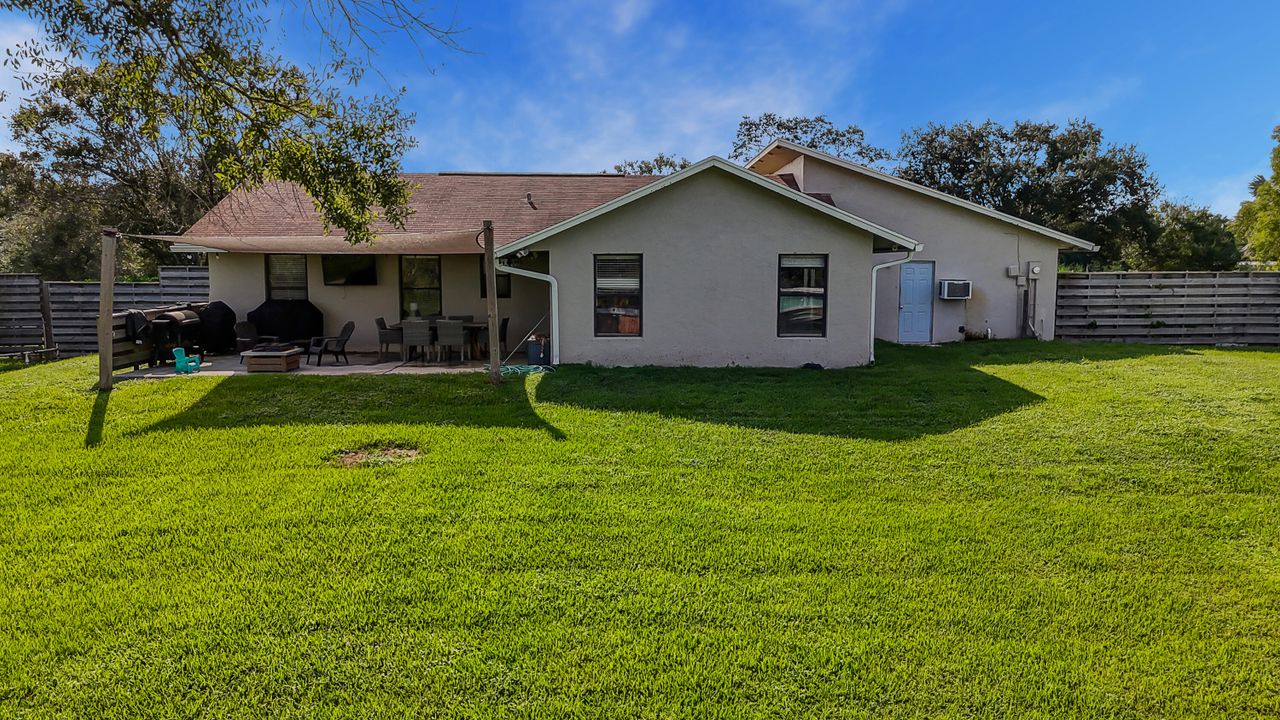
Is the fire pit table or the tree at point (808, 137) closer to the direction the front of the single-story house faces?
the tree

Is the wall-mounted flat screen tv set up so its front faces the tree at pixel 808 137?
no

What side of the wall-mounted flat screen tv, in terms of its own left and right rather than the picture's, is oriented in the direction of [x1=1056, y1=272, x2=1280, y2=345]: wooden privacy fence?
left

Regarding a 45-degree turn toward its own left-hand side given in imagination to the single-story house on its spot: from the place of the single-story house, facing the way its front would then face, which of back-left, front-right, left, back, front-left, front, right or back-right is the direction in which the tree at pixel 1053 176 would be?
right

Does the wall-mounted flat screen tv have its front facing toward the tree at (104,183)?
no

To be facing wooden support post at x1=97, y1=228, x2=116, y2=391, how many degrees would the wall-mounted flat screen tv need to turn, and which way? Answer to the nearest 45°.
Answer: approximately 45° to its right

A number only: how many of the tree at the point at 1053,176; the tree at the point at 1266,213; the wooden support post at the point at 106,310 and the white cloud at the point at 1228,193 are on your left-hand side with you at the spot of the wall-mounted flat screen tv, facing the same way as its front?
3

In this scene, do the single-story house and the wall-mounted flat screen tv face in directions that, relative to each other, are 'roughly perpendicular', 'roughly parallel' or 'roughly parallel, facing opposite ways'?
roughly parallel, facing opposite ways

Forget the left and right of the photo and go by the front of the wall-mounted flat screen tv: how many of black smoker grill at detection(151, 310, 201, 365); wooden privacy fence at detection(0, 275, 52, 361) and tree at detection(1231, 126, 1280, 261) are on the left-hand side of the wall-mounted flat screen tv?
1

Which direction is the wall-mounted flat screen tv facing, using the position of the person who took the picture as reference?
facing the viewer

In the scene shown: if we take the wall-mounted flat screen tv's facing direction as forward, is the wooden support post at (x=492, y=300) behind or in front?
in front

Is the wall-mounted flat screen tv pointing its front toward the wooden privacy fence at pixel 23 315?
no

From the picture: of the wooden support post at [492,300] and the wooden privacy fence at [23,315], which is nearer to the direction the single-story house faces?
the wooden privacy fence

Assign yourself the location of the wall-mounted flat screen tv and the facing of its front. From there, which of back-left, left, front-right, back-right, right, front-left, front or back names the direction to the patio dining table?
front-left

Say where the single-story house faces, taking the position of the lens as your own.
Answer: facing away from the viewer
